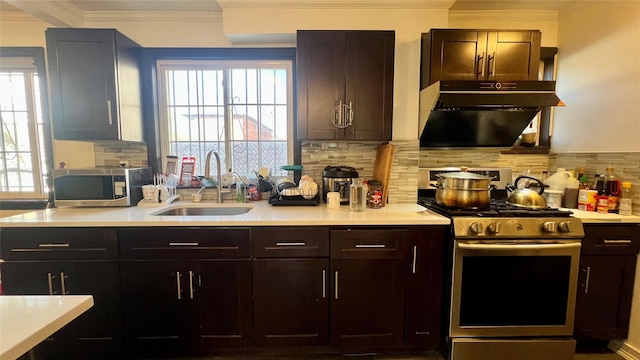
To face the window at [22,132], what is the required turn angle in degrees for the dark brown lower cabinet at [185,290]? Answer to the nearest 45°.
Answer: approximately 135° to its right

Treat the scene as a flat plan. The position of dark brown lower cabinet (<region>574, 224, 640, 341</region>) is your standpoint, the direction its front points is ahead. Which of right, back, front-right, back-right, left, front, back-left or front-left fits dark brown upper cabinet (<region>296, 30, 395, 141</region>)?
front-right

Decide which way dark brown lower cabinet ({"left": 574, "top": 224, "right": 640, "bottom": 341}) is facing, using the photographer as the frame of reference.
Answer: facing the viewer

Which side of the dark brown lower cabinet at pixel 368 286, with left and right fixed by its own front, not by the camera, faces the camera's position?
front

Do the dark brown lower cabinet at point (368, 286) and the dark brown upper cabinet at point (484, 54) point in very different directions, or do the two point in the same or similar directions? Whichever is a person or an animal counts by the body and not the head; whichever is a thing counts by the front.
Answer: same or similar directions

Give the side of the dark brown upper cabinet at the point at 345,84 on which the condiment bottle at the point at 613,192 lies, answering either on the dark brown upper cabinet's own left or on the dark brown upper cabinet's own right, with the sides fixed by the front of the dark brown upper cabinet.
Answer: on the dark brown upper cabinet's own left

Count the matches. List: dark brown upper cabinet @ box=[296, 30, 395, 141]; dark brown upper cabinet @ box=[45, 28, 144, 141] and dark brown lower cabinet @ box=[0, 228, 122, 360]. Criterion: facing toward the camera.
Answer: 3

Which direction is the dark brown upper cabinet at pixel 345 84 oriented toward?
toward the camera

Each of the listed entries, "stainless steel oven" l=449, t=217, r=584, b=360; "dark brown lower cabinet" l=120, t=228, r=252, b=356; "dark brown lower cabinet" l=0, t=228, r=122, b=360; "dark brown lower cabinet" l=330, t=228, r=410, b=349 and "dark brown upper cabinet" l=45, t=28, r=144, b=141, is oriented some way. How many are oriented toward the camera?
5

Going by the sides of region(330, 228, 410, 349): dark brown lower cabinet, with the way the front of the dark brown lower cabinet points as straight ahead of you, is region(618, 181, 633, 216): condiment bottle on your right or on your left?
on your left

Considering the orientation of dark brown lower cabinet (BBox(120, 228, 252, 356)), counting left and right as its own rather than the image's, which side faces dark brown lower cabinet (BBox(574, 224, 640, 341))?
left

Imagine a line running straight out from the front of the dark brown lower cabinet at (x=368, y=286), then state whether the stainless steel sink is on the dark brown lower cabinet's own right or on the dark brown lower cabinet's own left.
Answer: on the dark brown lower cabinet's own right

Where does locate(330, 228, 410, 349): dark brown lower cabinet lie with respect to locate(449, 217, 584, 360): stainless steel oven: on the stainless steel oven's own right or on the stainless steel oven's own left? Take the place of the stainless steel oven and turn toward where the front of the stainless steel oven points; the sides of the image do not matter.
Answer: on the stainless steel oven's own right

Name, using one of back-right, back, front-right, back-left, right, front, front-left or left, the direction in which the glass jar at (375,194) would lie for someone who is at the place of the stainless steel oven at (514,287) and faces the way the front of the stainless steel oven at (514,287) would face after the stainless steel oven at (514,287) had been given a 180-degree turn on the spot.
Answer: left
